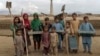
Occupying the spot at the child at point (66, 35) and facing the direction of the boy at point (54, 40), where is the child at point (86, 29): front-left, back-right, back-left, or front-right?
back-left

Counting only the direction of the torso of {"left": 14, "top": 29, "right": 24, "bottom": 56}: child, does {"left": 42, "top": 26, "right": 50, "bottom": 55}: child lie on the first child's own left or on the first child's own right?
on the first child's own left

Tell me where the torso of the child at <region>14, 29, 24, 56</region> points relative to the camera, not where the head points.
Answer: toward the camera

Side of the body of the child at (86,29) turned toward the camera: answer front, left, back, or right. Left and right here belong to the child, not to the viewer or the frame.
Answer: front

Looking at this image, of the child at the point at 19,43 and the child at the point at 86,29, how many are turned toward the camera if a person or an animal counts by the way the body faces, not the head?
2

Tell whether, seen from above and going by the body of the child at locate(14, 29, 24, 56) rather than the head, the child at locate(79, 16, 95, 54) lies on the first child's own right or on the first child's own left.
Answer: on the first child's own left

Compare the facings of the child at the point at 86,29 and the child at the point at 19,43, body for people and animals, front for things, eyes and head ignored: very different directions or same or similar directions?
same or similar directions
